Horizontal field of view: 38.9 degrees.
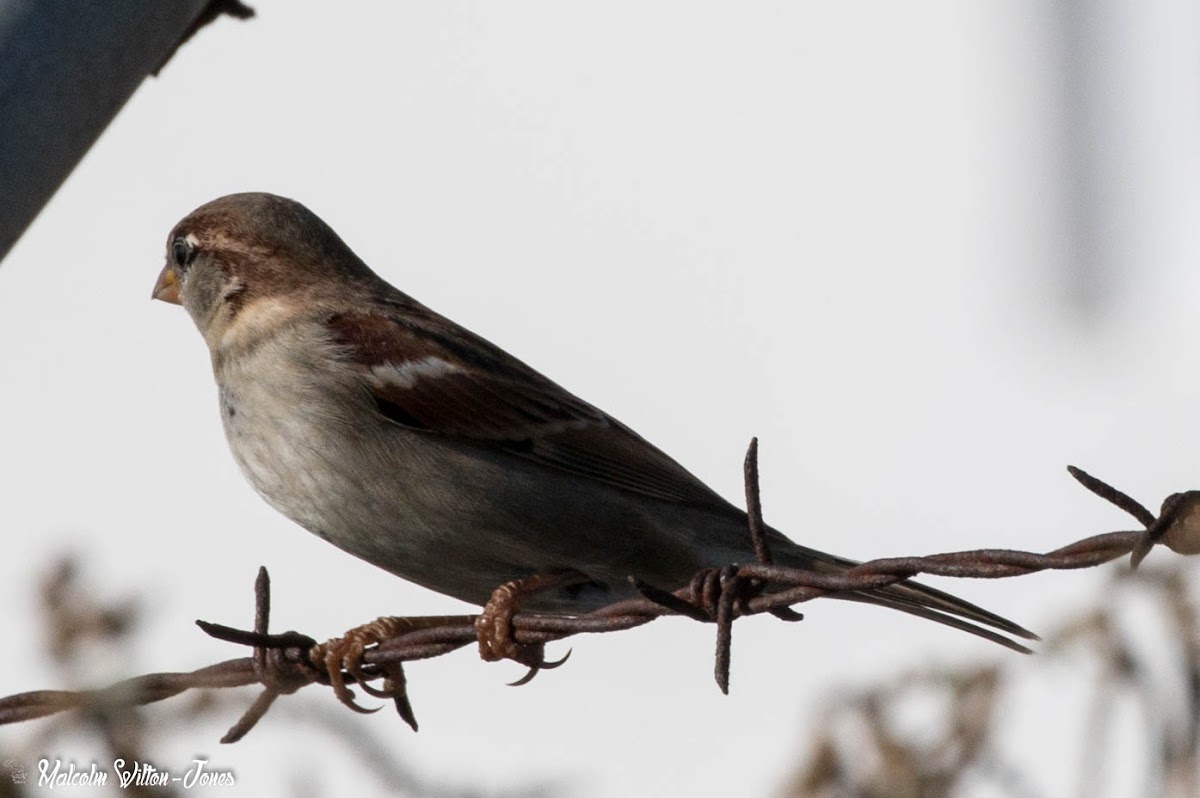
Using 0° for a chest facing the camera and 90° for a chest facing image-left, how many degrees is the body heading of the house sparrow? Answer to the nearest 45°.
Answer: approximately 90°

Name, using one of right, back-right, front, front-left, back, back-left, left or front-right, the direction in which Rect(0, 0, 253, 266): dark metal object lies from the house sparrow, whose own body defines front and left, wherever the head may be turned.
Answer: front-left
